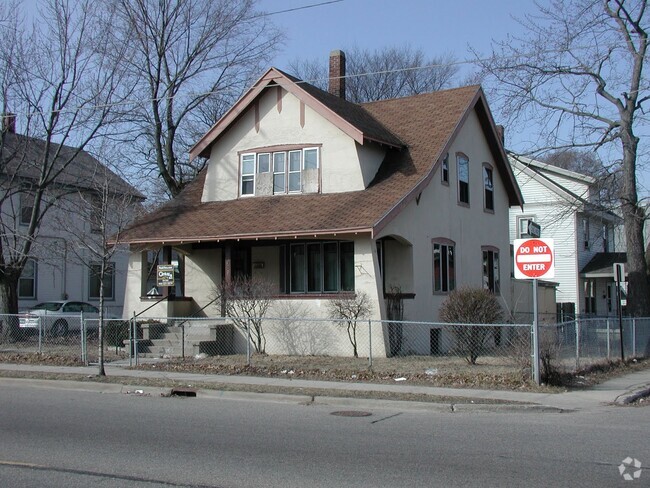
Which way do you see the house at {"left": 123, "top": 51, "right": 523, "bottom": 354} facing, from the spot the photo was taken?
facing the viewer and to the left of the viewer

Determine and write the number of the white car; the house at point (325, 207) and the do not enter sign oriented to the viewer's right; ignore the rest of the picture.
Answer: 1

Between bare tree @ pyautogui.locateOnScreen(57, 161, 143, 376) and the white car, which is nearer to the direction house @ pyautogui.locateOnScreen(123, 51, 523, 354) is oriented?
the bare tree

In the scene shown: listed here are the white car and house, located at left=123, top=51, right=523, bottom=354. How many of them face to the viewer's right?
0

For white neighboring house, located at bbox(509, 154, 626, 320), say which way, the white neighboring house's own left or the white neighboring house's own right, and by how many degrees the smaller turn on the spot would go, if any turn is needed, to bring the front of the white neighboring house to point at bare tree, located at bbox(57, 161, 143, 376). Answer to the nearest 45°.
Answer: approximately 90° to the white neighboring house's own right

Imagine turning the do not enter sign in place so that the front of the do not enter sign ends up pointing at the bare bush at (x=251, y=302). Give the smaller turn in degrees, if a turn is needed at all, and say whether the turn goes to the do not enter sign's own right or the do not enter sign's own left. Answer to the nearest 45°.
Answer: approximately 135° to the do not enter sign's own right

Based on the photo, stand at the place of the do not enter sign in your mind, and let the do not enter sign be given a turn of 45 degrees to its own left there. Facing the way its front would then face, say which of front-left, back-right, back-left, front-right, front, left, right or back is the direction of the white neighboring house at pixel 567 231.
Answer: back-left

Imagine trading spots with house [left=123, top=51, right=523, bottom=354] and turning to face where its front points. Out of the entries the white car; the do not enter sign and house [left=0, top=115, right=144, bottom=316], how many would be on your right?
2

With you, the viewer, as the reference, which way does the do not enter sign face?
facing the viewer
